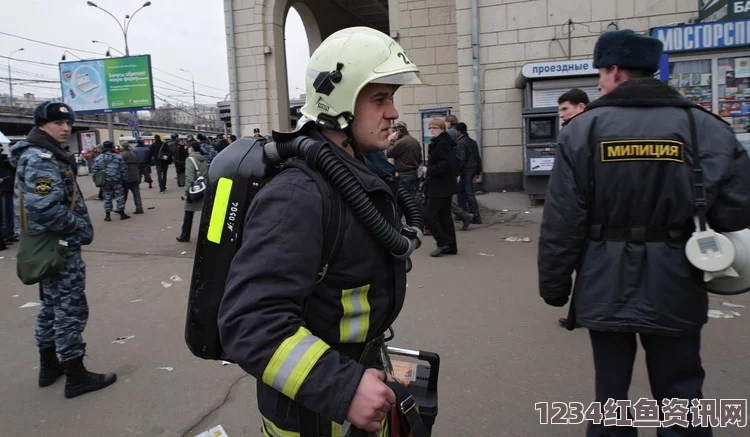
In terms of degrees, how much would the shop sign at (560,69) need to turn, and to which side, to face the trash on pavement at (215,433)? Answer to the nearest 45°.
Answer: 0° — it already faces it

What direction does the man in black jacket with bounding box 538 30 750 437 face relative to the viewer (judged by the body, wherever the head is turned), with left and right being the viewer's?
facing away from the viewer

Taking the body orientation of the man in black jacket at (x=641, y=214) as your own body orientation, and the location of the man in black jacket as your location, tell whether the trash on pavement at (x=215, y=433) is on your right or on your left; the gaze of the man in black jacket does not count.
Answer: on your left

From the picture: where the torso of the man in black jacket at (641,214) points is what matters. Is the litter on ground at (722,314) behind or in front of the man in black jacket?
in front

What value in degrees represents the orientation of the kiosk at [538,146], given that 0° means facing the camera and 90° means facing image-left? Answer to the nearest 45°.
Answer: approximately 0°

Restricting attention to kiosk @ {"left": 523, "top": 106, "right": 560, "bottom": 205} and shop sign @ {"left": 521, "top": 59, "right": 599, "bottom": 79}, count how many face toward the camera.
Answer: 2

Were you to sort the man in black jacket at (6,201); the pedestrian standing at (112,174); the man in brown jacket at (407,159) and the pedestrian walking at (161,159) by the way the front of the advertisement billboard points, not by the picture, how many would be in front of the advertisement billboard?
4

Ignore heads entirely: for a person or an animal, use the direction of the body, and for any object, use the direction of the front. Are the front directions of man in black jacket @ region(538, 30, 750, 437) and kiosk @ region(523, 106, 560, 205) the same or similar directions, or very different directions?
very different directions

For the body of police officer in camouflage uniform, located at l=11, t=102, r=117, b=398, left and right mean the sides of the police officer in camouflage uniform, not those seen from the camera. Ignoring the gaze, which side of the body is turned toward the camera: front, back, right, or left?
right
